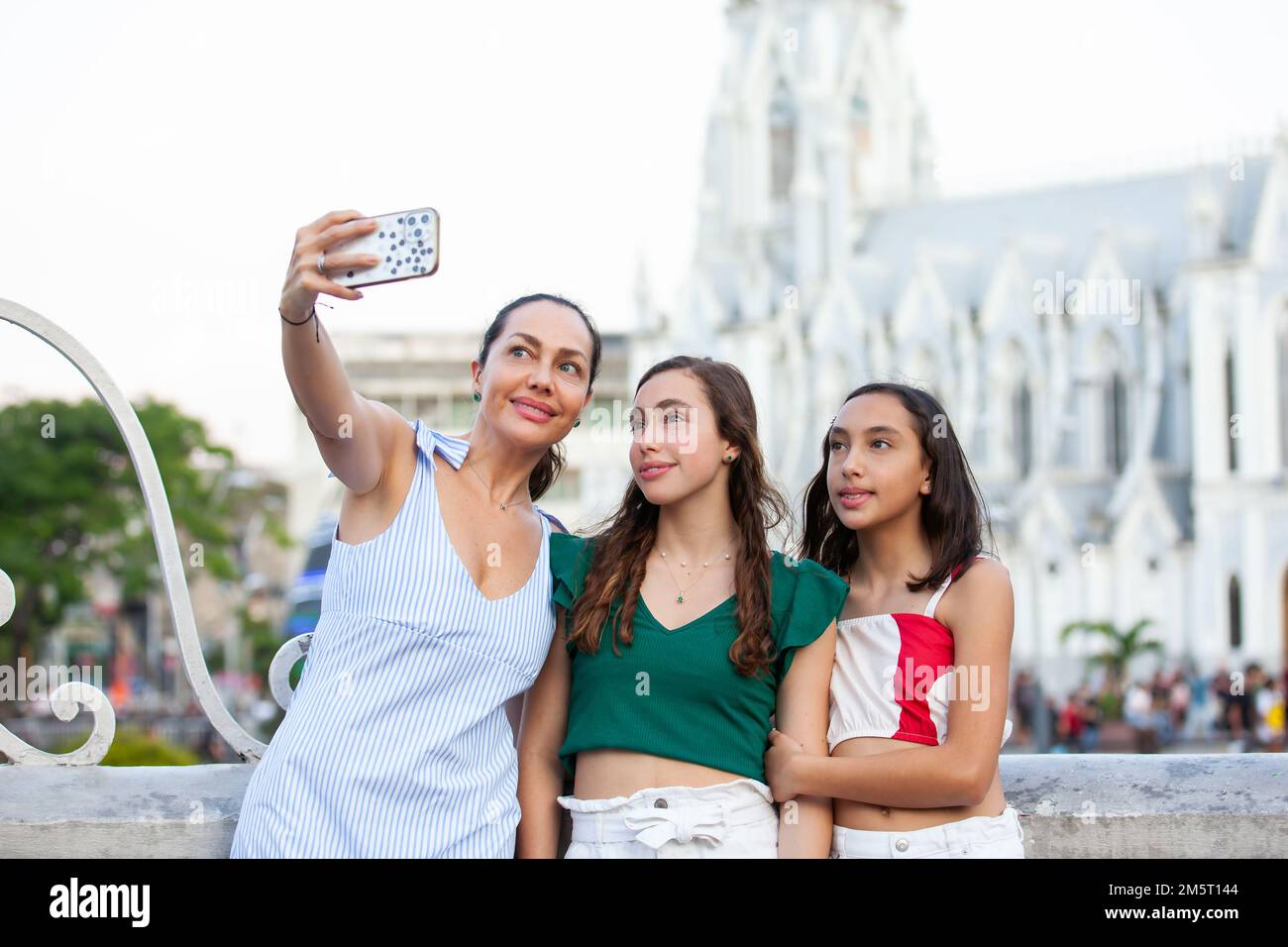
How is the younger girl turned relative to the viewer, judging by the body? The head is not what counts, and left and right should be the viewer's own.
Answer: facing the viewer and to the left of the viewer

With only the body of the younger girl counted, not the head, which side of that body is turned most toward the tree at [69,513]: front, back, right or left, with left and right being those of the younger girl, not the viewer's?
right

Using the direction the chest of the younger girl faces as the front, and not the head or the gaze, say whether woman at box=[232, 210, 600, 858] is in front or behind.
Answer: in front

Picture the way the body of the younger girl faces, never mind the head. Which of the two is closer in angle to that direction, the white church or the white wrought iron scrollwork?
the white wrought iron scrollwork

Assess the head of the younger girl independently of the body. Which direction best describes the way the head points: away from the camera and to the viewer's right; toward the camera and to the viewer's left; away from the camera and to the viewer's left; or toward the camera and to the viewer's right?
toward the camera and to the viewer's left

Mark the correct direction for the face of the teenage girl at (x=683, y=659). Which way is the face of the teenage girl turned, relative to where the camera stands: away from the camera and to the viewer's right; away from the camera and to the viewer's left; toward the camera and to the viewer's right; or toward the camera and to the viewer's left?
toward the camera and to the viewer's left

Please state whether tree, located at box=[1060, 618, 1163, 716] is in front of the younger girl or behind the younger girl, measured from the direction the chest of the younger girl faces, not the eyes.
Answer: behind

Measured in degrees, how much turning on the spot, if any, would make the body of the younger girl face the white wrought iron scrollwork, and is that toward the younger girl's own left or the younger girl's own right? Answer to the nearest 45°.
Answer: approximately 45° to the younger girl's own right

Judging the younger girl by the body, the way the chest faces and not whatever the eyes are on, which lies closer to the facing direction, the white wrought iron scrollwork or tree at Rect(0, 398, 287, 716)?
the white wrought iron scrollwork
